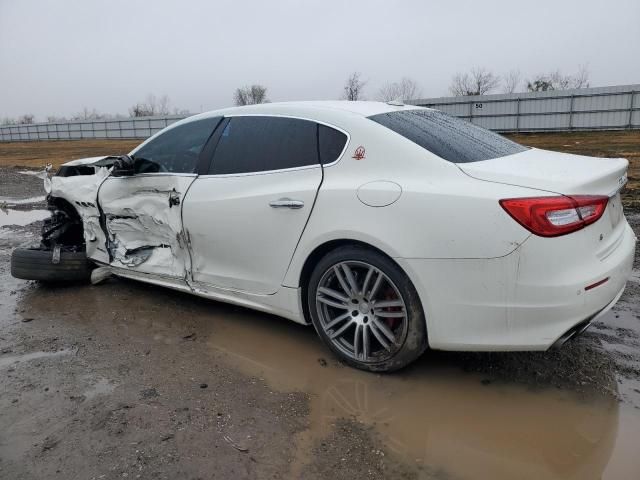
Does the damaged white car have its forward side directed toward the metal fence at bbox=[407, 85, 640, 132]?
no

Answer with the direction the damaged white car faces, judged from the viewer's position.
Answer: facing away from the viewer and to the left of the viewer
